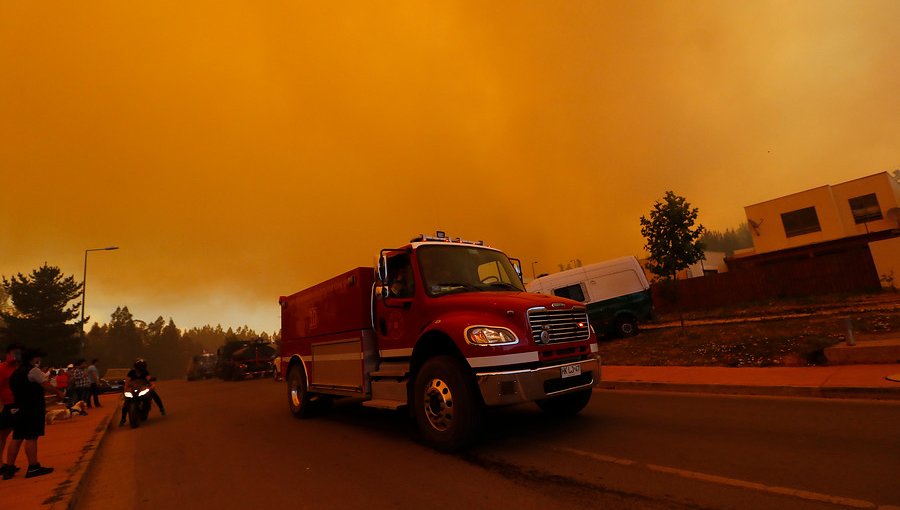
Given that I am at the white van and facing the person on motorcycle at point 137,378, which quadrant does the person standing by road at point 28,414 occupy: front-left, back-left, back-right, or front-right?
front-left

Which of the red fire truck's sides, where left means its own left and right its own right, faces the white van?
left

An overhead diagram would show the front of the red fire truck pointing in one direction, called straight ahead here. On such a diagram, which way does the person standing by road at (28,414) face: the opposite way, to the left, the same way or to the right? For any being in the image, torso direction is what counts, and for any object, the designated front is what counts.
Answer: to the left

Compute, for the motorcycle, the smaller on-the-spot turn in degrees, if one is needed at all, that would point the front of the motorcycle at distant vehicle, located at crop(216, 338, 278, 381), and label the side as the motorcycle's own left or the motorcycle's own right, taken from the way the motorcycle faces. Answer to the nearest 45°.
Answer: approximately 180°

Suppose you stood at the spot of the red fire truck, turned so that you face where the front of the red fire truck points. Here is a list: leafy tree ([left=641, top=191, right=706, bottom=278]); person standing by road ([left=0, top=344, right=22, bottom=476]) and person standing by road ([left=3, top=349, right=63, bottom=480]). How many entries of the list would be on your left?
1

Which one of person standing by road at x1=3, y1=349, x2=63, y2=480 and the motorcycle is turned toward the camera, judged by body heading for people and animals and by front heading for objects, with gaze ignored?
the motorcycle

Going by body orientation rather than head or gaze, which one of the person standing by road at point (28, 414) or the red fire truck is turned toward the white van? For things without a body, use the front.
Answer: the person standing by road

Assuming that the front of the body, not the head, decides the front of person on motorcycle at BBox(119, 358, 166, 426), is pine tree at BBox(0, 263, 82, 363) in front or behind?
behind

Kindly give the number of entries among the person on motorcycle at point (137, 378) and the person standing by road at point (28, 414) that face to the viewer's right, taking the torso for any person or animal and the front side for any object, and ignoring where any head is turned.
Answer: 1

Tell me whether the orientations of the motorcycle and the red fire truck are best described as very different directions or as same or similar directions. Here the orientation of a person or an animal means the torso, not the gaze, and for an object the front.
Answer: same or similar directions

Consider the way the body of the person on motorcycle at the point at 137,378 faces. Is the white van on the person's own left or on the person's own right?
on the person's own left

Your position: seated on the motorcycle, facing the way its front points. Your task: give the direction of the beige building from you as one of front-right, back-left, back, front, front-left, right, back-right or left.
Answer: left

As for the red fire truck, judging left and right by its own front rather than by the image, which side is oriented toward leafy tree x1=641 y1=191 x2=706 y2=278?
left

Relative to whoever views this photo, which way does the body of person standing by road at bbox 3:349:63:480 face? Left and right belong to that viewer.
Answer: facing to the right of the viewer

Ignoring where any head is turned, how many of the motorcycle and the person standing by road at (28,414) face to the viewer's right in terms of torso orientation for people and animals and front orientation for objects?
1

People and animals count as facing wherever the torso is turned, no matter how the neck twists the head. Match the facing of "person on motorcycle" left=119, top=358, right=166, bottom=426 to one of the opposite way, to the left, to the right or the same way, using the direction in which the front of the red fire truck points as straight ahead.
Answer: the same way

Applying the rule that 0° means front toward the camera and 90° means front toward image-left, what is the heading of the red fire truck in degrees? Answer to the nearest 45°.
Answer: approximately 315°

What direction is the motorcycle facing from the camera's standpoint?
toward the camera
